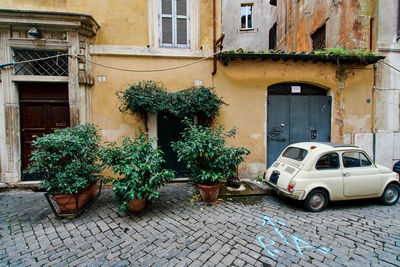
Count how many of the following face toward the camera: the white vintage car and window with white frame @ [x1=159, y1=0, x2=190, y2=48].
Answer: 1

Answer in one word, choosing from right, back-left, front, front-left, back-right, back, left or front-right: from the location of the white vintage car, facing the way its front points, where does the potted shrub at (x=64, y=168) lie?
back

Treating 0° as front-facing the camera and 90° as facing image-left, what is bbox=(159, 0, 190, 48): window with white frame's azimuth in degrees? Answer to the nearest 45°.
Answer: approximately 0°

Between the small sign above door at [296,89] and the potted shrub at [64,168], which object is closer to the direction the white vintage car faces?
the small sign above door

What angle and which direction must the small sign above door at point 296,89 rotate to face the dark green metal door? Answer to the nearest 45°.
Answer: approximately 45° to its right

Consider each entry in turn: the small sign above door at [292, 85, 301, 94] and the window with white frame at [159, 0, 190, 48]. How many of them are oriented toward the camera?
2

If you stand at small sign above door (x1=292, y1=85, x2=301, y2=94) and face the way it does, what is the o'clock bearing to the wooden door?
The wooden door is roughly at 2 o'clock from the small sign above door.

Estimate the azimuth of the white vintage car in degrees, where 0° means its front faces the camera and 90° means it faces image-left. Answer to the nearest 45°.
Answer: approximately 225°

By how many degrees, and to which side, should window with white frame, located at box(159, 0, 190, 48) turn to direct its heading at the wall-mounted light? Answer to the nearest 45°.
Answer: approximately 90° to its right

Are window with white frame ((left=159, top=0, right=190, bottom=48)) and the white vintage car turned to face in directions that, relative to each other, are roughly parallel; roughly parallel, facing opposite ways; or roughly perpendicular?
roughly perpendicular

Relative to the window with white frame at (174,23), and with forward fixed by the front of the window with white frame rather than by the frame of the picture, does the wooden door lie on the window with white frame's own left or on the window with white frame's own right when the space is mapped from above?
on the window with white frame's own right
